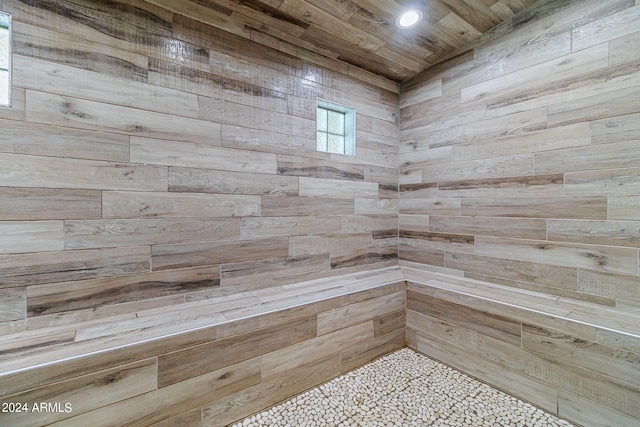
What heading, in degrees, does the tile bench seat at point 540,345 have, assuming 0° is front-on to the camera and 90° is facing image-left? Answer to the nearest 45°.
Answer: approximately 45°

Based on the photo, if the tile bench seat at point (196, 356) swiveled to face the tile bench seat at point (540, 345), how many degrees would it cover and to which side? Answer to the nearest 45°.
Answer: approximately 45° to its left

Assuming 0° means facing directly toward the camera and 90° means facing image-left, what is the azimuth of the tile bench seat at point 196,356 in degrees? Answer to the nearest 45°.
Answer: approximately 315°

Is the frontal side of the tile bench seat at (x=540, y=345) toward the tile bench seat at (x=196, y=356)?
yes
